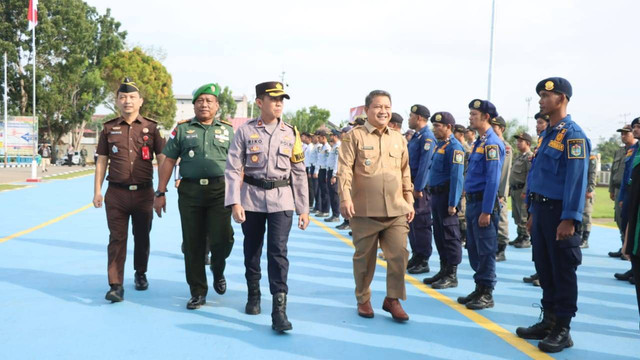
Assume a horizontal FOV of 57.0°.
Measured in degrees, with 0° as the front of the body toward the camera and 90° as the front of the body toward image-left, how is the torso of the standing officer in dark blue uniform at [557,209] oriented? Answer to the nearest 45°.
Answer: approximately 45°

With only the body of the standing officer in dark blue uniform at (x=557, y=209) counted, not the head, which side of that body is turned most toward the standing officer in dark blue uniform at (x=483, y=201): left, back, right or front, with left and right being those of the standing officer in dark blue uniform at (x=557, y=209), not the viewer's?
right

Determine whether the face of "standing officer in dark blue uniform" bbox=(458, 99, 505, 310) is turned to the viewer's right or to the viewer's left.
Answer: to the viewer's left

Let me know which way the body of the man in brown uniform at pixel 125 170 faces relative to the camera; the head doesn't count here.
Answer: toward the camera

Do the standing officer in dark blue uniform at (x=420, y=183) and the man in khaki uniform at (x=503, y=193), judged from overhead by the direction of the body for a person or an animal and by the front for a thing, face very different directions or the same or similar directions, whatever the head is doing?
same or similar directions

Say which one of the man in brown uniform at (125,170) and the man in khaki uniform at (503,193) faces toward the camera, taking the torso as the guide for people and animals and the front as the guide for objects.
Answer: the man in brown uniform

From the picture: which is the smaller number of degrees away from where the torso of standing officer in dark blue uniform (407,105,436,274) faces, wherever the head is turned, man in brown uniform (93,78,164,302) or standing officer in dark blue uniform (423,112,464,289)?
the man in brown uniform

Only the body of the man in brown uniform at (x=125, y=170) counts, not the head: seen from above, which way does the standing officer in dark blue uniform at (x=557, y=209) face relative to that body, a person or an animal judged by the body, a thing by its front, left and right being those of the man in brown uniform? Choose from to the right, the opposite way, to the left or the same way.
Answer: to the right

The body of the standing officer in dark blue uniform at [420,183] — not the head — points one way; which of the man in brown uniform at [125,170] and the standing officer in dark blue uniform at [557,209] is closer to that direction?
the man in brown uniform

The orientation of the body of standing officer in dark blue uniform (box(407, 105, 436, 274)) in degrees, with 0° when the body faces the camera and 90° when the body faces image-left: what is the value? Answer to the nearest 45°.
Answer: approximately 90°

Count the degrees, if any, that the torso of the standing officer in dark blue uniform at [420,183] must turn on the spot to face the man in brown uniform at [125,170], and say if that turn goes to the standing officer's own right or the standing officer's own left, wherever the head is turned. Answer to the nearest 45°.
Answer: approximately 45° to the standing officer's own left

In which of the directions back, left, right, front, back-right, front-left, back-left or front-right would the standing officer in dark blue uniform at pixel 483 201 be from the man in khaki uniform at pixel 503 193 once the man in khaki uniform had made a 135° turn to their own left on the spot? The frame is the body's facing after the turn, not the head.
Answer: front-right

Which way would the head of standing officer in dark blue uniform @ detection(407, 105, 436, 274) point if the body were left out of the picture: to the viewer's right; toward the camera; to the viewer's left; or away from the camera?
to the viewer's left

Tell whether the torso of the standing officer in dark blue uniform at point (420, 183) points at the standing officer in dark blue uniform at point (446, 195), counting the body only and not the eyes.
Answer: no

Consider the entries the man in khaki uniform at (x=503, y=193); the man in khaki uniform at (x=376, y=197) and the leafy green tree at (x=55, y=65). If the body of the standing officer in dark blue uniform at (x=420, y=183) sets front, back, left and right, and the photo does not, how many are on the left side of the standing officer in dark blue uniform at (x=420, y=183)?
1

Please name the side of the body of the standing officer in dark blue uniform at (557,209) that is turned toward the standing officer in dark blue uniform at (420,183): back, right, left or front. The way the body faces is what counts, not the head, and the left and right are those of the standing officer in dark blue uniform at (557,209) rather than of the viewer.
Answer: right

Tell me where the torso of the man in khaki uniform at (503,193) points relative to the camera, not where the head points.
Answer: to the viewer's left
